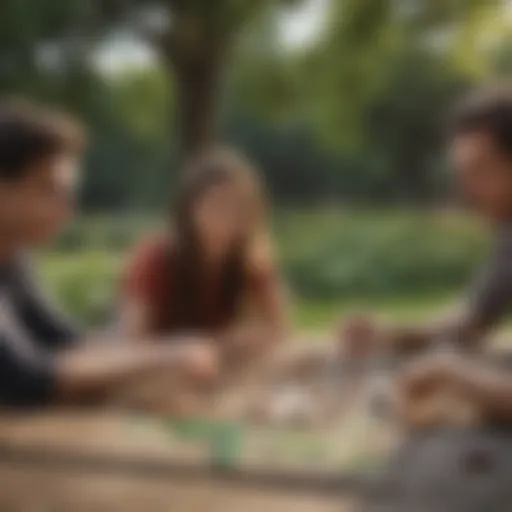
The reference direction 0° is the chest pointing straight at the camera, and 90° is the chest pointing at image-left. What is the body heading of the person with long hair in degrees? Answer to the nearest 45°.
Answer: approximately 0°

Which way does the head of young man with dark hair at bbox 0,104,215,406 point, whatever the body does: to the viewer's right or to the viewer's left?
to the viewer's right

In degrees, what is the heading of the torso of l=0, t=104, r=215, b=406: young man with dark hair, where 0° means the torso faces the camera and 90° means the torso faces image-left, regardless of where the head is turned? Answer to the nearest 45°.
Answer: approximately 270°

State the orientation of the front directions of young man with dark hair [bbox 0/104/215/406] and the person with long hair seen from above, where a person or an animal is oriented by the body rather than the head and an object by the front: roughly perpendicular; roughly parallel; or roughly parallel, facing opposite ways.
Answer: roughly perpendicular
